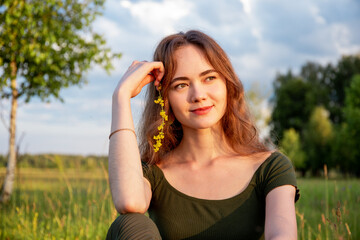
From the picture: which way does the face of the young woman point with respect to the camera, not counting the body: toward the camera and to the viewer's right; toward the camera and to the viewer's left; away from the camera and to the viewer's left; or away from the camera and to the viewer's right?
toward the camera and to the viewer's right

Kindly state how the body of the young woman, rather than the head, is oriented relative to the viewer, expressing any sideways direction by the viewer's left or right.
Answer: facing the viewer
